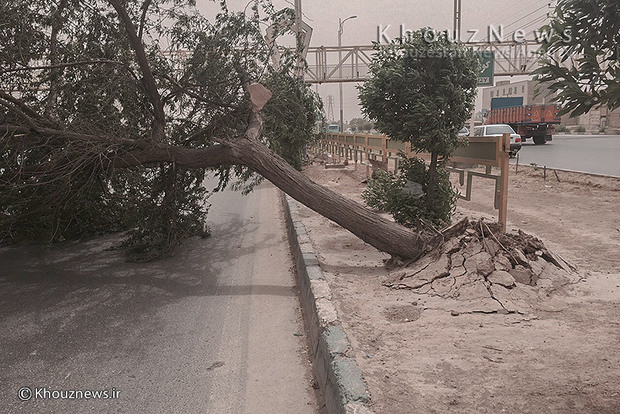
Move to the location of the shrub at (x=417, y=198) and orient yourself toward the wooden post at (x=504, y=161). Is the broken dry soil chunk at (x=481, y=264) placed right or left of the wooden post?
right

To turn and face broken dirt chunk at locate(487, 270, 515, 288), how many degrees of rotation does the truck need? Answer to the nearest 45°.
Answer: approximately 135° to its left

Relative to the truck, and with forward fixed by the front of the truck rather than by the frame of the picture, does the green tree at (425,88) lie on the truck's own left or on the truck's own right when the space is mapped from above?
on the truck's own left

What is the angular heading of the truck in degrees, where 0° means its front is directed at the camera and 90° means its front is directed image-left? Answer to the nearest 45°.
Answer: approximately 135°

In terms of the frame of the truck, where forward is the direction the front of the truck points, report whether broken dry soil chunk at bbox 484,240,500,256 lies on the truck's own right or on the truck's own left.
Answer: on the truck's own left

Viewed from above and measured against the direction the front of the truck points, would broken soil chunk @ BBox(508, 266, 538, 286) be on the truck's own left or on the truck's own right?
on the truck's own left

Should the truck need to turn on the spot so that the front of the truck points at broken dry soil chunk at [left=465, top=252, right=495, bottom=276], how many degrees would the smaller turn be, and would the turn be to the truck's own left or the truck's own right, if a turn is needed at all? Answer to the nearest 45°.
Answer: approximately 135° to the truck's own left

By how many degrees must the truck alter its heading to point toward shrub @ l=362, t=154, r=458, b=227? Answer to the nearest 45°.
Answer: approximately 135° to its left
